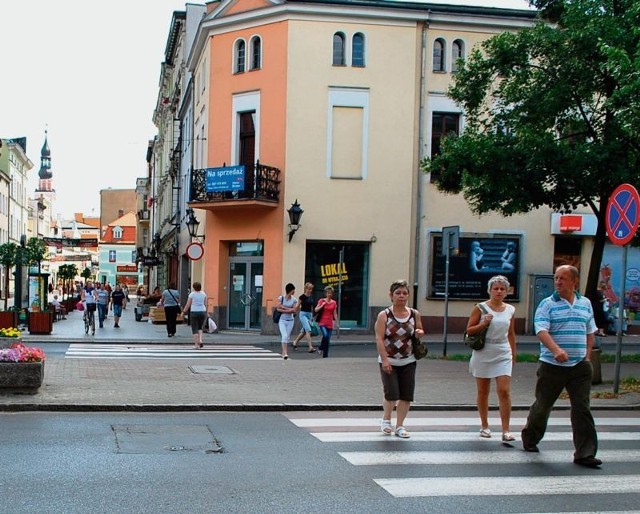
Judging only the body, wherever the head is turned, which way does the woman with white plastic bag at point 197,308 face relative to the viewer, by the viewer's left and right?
facing away from the viewer

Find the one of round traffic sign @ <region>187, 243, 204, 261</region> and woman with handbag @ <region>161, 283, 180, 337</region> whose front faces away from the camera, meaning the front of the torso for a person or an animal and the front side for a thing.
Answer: the woman with handbag

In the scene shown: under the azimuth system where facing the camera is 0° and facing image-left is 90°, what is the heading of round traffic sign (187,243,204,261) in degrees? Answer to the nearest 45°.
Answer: approximately 0°

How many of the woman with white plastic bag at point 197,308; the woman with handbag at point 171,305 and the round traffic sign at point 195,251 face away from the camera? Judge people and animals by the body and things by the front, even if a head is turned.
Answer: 2

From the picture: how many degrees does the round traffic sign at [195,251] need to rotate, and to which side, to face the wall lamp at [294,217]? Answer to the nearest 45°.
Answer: approximately 45° to its left

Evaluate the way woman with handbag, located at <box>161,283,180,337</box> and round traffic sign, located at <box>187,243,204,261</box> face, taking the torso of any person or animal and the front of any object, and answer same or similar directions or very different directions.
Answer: very different directions

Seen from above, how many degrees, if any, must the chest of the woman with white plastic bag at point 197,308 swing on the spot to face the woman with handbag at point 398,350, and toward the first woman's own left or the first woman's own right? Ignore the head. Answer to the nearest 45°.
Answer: approximately 180°

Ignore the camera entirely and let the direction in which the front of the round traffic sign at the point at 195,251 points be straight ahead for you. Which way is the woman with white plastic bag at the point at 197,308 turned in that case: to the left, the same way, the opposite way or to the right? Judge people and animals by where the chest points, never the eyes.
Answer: the opposite way

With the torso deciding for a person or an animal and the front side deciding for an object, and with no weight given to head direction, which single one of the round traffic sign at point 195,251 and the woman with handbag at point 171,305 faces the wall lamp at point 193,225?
the woman with handbag

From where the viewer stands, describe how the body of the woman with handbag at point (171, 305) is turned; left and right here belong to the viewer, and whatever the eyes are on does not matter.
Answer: facing away from the viewer

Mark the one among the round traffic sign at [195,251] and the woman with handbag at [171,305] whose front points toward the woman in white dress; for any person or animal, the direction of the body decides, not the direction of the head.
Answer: the round traffic sign

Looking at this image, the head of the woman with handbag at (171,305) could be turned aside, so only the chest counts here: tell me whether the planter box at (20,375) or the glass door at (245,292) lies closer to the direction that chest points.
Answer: the glass door
